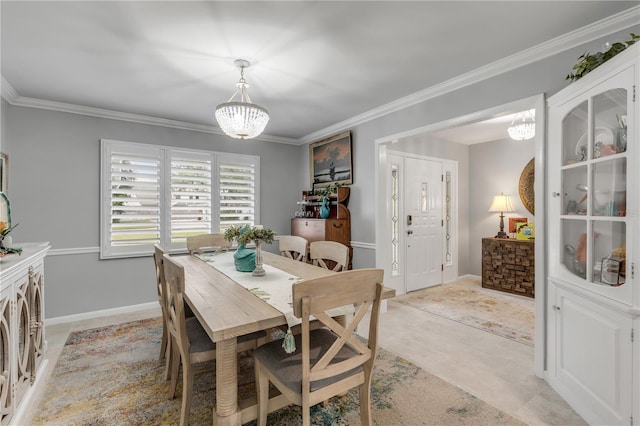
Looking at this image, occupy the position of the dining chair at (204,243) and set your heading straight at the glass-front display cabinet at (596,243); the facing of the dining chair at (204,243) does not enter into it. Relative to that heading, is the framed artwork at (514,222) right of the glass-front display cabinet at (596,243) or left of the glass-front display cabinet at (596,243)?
left

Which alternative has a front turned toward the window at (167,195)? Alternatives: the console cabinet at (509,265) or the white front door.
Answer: the console cabinet

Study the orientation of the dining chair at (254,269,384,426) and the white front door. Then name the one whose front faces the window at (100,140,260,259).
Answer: the dining chair

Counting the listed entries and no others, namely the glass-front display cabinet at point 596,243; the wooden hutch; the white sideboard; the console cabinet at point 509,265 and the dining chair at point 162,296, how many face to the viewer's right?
2

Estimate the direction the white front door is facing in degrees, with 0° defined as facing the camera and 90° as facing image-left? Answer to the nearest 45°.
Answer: approximately 315°

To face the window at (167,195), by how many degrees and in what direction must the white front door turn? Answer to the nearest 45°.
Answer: approximately 90° to its right

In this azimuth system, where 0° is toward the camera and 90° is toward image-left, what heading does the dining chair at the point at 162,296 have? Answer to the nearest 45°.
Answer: approximately 270°

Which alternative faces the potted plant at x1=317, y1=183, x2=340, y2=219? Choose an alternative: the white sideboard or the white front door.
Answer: the white sideboard

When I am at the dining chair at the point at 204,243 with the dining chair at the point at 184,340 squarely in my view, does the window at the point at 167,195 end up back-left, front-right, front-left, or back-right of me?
back-right

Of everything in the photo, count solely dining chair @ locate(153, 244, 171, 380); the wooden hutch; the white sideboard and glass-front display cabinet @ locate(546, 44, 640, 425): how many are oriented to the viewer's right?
2

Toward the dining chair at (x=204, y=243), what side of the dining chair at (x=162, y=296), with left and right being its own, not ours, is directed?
left

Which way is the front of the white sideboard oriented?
to the viewer's right

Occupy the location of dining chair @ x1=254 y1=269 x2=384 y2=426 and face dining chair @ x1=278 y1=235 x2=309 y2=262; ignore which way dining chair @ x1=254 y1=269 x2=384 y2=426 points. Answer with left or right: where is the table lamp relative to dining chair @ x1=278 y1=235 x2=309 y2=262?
right

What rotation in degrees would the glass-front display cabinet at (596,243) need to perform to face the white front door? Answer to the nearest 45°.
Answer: approximately 90° to its right

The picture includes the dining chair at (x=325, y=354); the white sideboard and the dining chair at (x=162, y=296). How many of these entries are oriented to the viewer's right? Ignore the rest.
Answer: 2
